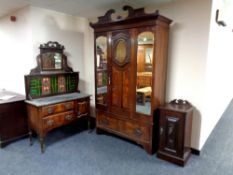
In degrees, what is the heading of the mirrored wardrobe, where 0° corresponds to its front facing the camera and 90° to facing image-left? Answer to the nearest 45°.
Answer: approximately 45°
